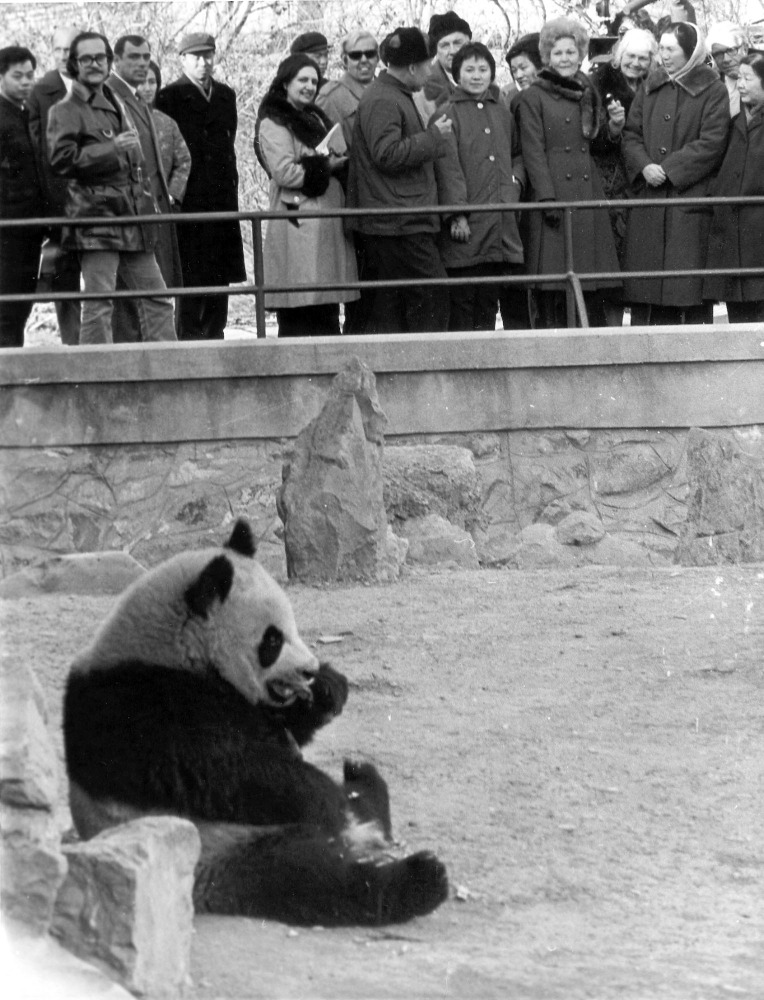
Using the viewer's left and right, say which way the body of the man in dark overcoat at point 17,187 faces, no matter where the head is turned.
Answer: facing the viewer and to the right of the viewer

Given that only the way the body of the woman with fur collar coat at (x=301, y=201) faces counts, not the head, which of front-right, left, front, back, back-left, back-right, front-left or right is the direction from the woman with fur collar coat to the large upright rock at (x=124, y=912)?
front-right

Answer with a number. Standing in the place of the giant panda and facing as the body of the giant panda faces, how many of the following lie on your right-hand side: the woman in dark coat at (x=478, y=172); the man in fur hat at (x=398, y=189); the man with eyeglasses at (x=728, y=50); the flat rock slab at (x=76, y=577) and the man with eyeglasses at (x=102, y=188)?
0

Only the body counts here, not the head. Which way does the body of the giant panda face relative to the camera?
to the viewer's right

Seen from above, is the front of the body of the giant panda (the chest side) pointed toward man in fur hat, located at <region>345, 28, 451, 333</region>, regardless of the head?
no

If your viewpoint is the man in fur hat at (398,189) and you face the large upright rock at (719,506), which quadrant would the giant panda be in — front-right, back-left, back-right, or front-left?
front-right

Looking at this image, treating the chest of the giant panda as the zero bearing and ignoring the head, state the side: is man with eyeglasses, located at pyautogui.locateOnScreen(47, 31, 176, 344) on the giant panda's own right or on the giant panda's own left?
on the giant panda's own left

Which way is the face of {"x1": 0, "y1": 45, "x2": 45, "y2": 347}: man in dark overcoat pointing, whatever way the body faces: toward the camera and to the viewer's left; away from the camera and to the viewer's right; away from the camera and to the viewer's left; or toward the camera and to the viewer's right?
toward the camera and to the viewer's right

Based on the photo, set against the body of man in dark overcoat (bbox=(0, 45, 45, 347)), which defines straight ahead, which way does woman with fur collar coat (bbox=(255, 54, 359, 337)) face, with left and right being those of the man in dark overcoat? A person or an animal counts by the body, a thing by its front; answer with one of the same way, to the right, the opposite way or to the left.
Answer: the same way

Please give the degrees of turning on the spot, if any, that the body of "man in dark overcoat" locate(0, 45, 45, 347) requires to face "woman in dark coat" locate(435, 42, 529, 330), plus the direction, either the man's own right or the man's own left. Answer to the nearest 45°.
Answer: approximately 45° to the man's own left

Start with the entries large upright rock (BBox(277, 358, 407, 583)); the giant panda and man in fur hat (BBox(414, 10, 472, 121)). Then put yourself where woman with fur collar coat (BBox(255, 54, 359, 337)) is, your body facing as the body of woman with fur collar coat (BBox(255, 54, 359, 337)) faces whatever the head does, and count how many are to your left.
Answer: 1

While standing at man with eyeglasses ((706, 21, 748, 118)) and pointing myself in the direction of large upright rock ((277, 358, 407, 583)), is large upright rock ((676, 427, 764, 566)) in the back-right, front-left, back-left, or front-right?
front-left

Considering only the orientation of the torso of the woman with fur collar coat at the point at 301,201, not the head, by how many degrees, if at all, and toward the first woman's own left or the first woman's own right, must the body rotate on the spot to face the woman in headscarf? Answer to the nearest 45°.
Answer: approximately 45° to the first woman's own left

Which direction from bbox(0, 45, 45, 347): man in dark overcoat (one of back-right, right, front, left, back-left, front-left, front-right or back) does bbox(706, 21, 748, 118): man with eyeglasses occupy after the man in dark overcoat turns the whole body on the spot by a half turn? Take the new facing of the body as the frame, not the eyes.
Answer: back-right

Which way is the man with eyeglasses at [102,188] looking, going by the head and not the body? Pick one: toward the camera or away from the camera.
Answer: toward the camera
